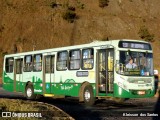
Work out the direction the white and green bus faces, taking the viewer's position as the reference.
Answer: facing the viewer and to the right of the viewer
